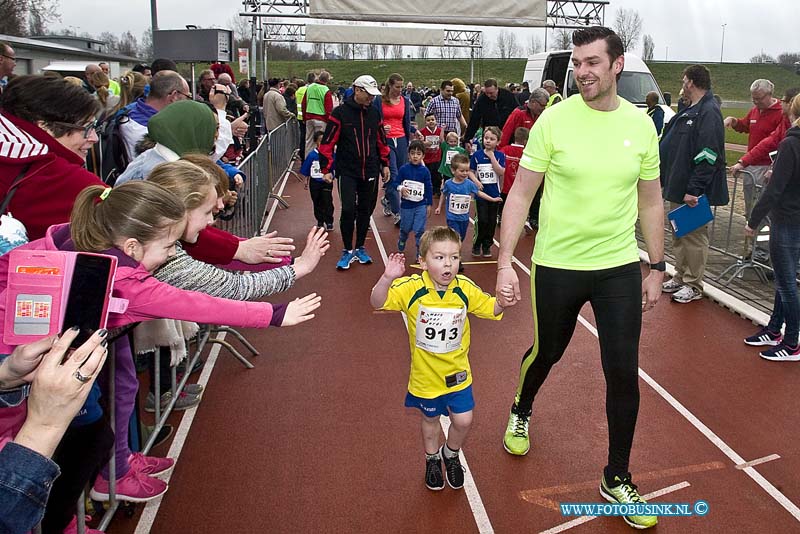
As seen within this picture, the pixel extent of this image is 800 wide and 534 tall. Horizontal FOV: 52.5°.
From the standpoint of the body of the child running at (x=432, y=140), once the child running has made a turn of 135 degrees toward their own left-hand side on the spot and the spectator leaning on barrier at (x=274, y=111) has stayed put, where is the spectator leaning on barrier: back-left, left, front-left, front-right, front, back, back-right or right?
left

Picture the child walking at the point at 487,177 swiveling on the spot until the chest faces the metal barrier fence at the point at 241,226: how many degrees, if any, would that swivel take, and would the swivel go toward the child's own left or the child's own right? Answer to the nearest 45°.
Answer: approximately 45° to the child's own right

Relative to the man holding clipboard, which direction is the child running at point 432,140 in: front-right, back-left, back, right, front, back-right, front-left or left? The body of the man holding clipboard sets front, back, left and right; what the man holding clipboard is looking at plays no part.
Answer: front-right

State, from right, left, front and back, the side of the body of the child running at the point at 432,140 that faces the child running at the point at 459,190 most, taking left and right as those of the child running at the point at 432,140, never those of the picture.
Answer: front

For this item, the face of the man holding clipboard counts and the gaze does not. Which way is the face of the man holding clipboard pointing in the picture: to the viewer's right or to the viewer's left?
to the viewer's left

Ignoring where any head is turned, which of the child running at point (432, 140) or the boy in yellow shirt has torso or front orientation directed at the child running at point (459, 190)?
the child running at point (432, 140)

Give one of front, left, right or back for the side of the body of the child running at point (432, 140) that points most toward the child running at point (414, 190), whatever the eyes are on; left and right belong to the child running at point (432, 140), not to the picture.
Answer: front

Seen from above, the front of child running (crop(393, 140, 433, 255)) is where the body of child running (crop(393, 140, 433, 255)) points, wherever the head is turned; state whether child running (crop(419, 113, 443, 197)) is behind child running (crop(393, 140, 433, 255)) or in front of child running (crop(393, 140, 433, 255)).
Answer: behind

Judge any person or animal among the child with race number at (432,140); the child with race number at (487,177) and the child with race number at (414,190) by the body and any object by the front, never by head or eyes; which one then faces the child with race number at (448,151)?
the child with race number at (432,140)
